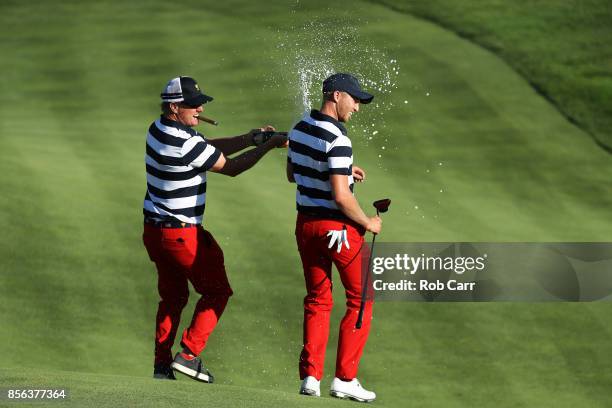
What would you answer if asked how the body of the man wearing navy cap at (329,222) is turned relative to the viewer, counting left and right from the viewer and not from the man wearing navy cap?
facing away from the viewer and to the right of the viewer

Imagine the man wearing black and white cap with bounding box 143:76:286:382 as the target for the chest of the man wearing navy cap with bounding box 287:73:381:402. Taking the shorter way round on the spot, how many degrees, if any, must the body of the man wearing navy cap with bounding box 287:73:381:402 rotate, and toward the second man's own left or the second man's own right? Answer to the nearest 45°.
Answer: approximately 135° to the second man's own left

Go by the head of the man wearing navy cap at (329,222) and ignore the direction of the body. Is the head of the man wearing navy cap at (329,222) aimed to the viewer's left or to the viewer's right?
to the viewer's right
